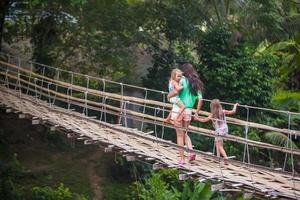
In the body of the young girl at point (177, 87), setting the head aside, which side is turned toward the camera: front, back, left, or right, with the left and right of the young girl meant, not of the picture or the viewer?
right
